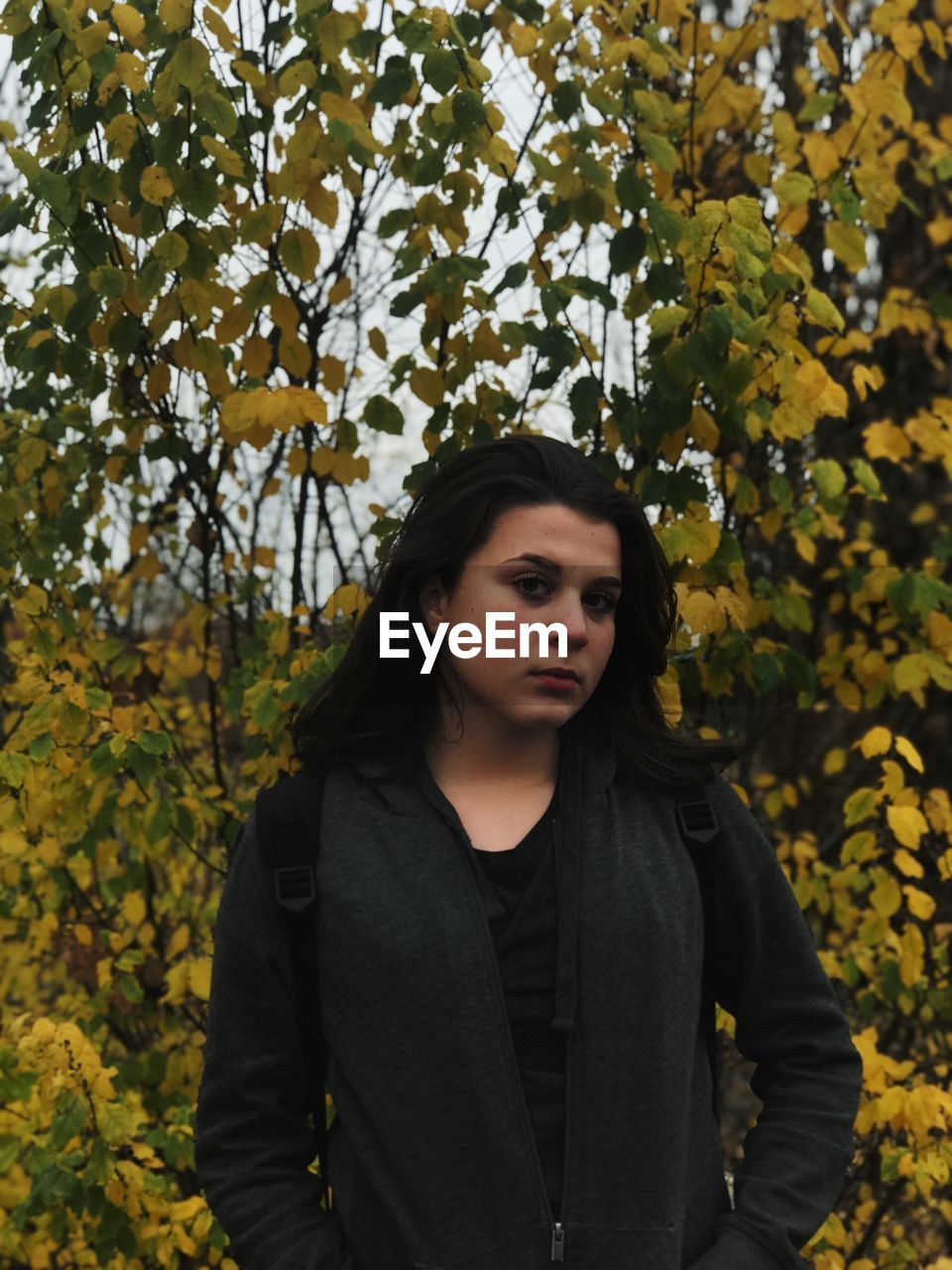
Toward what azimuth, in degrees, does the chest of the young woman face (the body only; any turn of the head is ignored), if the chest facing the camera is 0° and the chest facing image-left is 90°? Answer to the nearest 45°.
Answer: approximately 0°

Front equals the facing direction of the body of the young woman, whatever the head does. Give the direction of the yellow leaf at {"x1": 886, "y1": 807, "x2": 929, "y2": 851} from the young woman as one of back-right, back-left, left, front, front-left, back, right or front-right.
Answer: back-left

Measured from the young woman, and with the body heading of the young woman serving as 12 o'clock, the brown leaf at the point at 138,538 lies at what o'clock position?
The brown leaf is roughly at 5 o'clock from the young woman.
